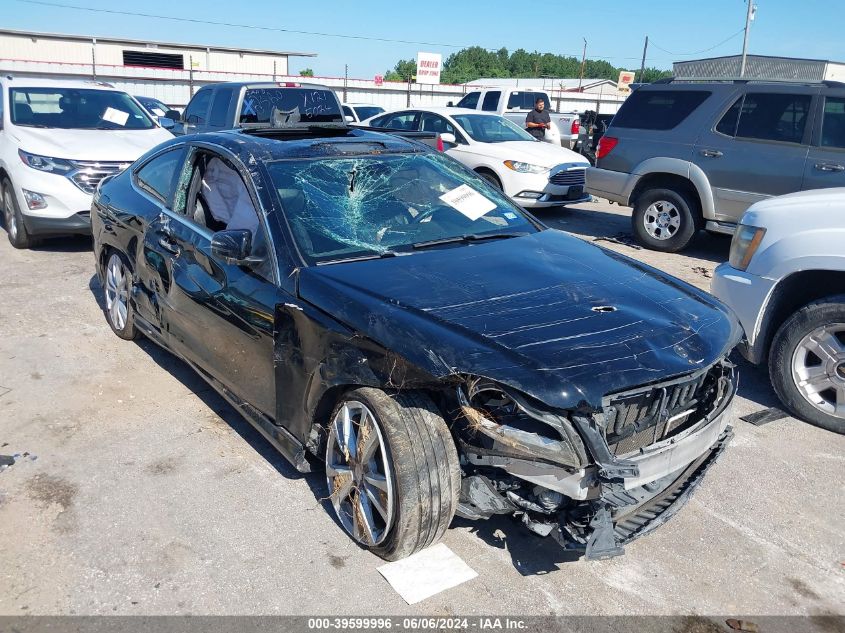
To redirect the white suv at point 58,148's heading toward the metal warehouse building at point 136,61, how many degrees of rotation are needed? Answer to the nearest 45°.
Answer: approximately 135° to its left

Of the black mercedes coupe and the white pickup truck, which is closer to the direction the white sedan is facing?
the black mercedes coupe

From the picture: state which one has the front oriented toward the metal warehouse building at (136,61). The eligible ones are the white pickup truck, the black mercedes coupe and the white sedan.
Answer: the white pickup truck

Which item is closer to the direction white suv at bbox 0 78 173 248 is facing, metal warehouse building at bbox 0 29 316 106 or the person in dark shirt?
the person in dark shirt

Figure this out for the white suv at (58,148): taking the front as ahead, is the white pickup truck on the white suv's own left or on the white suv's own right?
on the white suv's own left

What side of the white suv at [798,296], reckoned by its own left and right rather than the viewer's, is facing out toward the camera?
left

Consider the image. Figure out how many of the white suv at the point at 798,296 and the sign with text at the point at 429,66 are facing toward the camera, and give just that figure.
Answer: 1

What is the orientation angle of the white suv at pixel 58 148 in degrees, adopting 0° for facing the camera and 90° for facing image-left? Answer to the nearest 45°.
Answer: approximately 315°

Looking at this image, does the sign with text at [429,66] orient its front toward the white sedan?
yes

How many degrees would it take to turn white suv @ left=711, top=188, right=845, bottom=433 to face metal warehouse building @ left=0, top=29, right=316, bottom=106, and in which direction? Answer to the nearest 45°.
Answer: approximately 45° to its right

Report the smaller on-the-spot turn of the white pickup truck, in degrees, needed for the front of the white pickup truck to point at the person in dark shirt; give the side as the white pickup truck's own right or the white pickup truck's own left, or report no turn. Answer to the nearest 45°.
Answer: approximately 135° to the white pickup truck's own left

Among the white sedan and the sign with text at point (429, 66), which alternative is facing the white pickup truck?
the sign with text

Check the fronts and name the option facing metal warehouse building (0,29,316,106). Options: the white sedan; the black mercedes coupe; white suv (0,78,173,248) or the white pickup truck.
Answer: the white pickup truck

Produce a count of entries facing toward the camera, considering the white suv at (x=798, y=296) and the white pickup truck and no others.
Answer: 0

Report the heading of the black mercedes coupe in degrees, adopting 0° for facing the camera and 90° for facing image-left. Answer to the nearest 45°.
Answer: approximately 315°

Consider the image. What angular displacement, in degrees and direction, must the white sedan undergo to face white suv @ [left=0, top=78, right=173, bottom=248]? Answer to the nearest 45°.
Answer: approximately 90° to its right
